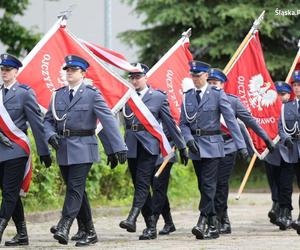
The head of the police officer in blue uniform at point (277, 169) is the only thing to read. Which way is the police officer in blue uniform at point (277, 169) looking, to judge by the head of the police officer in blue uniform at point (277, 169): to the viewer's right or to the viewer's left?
to the viewer's left

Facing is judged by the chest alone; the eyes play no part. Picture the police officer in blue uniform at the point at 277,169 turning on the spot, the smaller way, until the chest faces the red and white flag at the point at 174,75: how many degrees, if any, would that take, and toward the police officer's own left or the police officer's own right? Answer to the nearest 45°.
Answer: approximately 45° to the police officer's own right

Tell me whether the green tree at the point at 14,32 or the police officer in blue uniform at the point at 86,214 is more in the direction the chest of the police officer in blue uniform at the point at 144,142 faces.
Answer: the police officer in blue uniform
